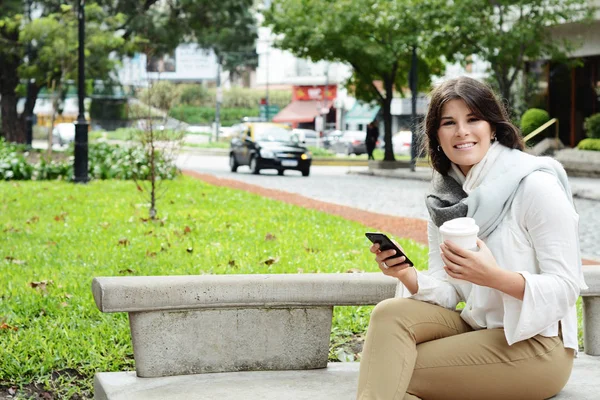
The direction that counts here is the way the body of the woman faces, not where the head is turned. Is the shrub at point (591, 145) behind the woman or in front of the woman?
behind

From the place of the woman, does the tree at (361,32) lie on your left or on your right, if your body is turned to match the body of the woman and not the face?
on your right

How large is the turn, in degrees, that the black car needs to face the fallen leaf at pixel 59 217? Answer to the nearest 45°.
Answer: approximately 45° to its right

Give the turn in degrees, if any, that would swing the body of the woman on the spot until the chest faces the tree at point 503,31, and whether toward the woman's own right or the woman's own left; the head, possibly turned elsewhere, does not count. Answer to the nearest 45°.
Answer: approximately 135° to the woman's own right

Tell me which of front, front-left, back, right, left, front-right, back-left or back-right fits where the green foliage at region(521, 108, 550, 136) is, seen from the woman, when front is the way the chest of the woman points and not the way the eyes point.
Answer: back-right

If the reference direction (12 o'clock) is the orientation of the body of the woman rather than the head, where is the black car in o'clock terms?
The black car is roughly at 4 o'clock from the woman.

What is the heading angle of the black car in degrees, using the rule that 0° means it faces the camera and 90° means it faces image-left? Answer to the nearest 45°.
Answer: approximately 315°

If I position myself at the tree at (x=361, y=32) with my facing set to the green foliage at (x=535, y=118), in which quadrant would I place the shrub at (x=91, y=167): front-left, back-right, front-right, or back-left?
back-right
